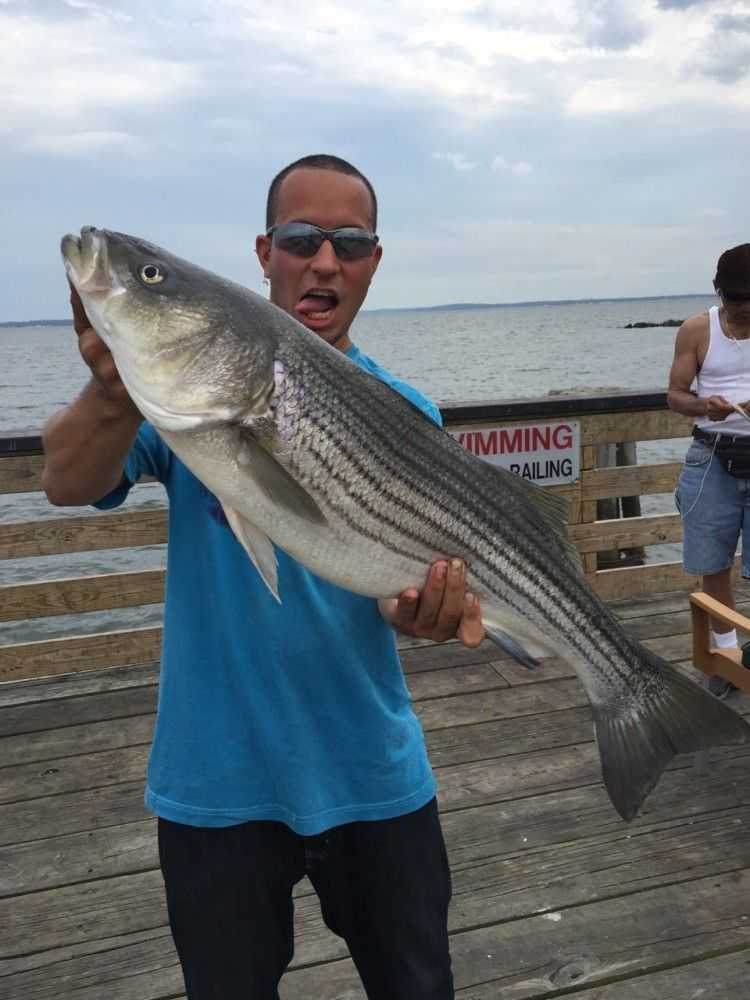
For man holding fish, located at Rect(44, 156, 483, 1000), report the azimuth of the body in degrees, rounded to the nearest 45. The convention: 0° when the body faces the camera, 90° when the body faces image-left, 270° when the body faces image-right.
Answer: approximately 0°

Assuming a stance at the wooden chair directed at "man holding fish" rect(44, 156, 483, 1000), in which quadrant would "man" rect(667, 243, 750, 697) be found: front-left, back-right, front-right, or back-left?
back-right

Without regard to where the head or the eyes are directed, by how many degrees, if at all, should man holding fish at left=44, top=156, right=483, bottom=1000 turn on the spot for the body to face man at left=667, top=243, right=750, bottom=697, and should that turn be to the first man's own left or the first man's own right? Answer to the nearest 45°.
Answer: approximately 135° to the first man's own left

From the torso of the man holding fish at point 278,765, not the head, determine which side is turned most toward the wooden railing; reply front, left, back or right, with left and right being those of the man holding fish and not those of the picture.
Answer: back

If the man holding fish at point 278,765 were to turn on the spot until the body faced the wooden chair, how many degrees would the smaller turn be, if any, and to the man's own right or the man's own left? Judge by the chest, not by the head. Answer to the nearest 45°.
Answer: approximately 135° to the man's own left
